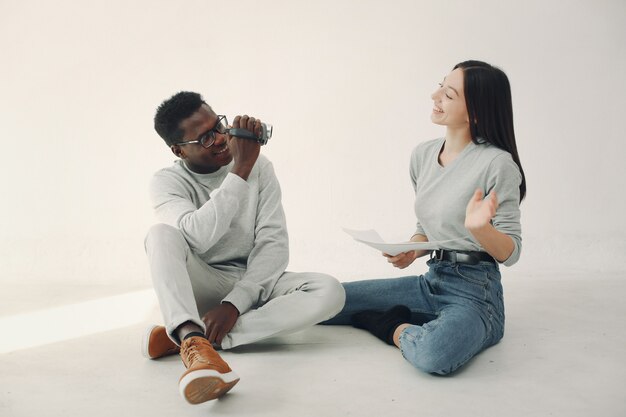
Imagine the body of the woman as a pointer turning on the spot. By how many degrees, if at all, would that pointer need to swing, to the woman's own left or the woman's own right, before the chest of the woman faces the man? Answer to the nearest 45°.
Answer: approximately 45° to the woman's own right

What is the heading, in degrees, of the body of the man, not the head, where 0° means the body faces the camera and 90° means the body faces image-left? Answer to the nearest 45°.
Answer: approximately 0°

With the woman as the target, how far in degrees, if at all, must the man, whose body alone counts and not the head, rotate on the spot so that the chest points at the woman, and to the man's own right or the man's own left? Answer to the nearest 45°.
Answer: approximately 90° to the man's own left

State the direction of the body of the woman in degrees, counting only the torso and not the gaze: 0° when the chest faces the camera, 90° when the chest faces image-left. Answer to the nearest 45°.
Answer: approximately 45°

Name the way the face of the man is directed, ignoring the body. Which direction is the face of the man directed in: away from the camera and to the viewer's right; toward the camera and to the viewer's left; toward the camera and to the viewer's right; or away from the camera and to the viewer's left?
toward the camera and to the viewer's right
